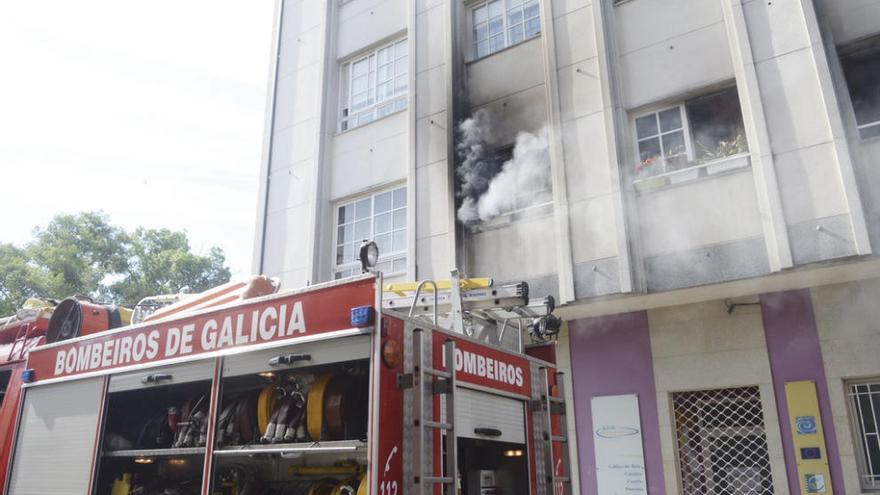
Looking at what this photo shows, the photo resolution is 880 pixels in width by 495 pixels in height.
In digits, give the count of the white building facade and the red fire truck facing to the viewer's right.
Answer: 0

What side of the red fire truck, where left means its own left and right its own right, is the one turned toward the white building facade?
right

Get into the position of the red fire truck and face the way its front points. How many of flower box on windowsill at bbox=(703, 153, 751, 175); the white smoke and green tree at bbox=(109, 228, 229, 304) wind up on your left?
0

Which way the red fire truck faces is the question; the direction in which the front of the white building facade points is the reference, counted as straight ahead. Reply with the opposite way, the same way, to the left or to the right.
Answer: to the right

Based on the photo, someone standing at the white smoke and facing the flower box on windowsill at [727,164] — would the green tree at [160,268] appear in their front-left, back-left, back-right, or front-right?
back-left

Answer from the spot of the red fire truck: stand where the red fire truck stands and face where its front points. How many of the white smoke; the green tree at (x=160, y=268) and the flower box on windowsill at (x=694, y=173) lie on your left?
0

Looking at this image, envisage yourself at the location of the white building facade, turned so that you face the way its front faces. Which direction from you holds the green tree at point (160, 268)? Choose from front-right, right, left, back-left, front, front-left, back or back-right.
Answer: right

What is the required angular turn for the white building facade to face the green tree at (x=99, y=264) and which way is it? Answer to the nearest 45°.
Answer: approximately 90° to its right

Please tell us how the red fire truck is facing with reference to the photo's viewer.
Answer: facing away from the viewer and to the left of the viewer

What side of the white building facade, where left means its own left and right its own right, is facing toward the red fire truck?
front

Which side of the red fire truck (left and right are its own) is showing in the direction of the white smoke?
right

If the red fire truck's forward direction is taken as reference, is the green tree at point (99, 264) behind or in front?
in front

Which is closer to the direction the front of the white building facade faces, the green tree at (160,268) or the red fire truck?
the red fire truck
